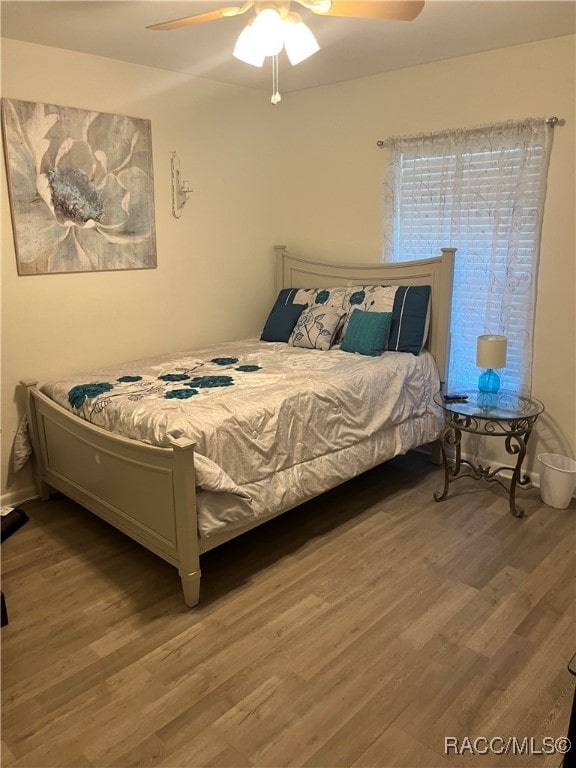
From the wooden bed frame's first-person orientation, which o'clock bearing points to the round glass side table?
The round glass side table is roughly at 7 o'clock from the wooden bed frame.

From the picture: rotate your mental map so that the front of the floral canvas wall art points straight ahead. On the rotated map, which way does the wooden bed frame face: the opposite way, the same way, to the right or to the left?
to the right

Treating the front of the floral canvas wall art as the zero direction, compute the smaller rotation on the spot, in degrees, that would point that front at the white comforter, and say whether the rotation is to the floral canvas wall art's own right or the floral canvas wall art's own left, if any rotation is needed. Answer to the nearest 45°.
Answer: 0° — it already faces it

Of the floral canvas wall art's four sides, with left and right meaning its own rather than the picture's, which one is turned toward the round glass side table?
front

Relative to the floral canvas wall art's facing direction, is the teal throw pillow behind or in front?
in front

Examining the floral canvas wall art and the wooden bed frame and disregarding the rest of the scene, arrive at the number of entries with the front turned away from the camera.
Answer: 0

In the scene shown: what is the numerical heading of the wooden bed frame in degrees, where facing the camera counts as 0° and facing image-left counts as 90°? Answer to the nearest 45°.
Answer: approximately 45°

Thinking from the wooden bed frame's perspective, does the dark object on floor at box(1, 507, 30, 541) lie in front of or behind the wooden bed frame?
in front

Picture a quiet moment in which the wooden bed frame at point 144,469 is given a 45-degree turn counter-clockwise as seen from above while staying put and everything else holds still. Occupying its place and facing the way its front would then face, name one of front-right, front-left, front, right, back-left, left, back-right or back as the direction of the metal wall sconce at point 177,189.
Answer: back

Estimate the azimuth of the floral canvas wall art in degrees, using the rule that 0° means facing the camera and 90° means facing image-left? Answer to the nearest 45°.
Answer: approximately 315°

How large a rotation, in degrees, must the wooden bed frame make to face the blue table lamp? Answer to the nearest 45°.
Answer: approximately 135° to its left

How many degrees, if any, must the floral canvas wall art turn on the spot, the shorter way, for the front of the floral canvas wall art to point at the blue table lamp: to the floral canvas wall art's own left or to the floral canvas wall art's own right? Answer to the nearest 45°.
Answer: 0° — it already faces it
